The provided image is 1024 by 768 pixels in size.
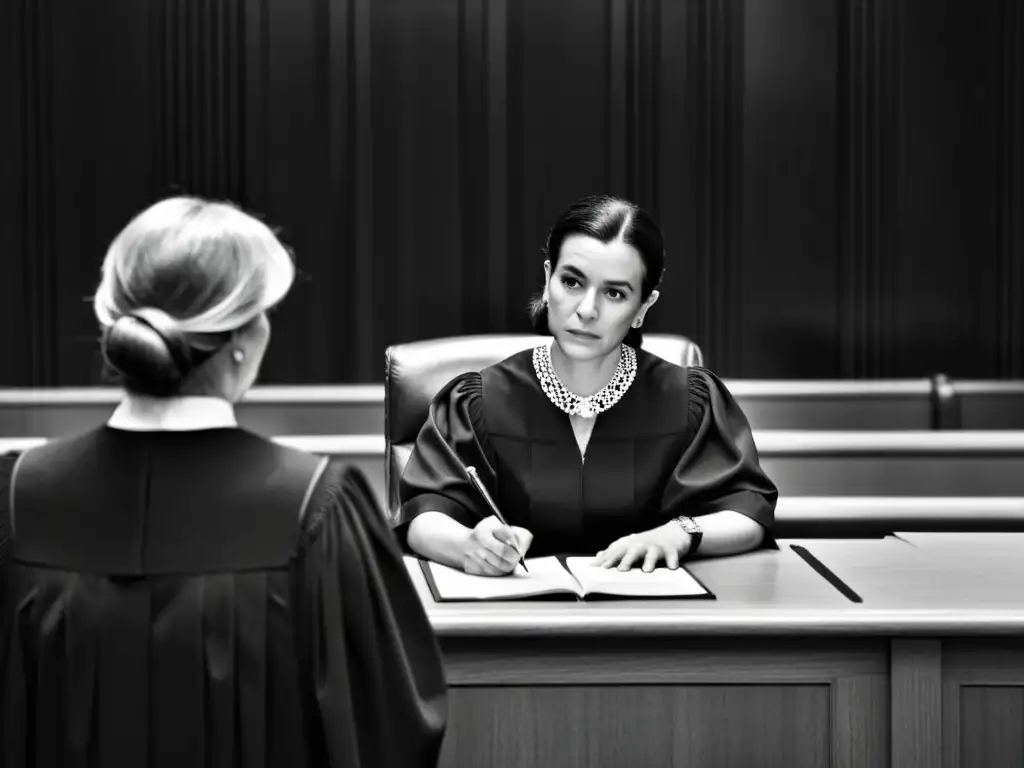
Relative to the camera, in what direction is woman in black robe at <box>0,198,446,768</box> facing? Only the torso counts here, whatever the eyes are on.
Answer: away from the camera

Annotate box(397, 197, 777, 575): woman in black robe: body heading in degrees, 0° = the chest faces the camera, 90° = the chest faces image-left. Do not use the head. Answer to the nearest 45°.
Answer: approximately 0°

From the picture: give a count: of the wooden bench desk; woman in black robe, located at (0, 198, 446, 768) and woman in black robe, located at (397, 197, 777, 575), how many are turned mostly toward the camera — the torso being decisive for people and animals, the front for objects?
2

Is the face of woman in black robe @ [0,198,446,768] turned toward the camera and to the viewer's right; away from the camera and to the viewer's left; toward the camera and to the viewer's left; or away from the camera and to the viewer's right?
away from the camera and to the viewer's right

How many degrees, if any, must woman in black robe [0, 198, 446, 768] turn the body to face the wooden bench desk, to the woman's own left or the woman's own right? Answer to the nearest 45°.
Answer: approximately 45° to the woman's own right

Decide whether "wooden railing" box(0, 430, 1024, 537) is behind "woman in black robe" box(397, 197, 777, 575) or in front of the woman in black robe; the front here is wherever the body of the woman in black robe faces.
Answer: behind

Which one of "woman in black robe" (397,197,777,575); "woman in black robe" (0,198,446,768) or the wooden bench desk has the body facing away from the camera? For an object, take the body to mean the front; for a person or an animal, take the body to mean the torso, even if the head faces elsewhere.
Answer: "woman in black robe" (0,198,446,768)

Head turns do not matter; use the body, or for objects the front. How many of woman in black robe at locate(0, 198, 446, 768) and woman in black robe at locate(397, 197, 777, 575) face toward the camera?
1

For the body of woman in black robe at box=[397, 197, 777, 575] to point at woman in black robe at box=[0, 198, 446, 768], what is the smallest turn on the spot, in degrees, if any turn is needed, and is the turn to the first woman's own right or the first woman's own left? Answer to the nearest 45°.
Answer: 0° — they already face them
